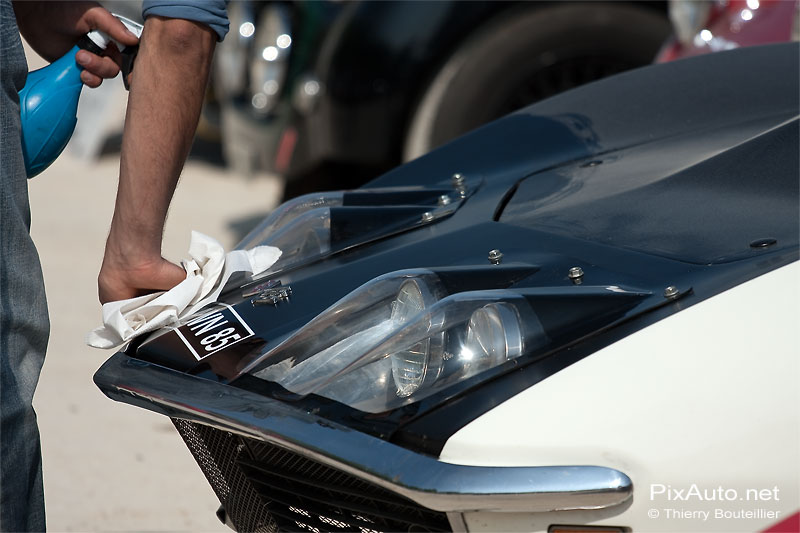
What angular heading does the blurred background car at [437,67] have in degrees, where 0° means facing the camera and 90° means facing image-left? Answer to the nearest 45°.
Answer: approximately 45°
